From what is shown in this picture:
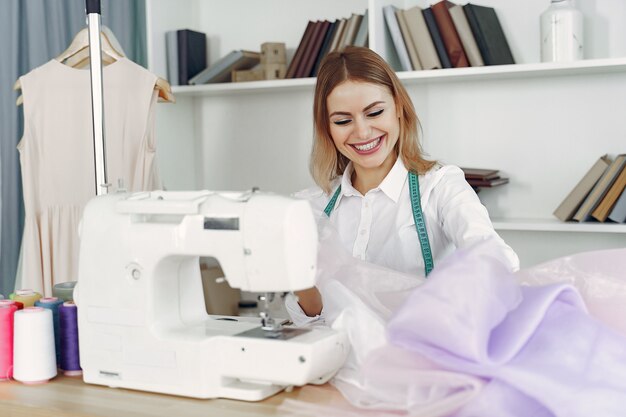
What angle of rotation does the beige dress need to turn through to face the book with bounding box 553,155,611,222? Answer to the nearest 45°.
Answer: approximately 90° to its left

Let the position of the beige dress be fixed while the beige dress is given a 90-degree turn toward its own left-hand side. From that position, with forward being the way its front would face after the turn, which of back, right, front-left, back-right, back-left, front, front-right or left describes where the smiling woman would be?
front-right

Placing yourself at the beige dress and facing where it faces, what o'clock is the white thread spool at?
The white thread spool is roughly at 12 o'clock from the beige dress.

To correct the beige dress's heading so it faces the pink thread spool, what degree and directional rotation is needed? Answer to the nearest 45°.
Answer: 0° — it already faces it

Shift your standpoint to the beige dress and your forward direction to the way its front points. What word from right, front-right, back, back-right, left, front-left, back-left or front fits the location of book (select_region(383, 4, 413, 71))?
left

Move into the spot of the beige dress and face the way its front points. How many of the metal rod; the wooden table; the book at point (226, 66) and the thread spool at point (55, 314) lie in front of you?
3

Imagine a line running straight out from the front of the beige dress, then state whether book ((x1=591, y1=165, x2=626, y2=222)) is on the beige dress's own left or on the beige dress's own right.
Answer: on the beige dress's own left

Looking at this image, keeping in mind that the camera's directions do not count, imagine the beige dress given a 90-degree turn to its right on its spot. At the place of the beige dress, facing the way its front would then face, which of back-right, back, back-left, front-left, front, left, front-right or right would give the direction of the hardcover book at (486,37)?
back

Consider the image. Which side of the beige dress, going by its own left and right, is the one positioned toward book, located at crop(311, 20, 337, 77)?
left

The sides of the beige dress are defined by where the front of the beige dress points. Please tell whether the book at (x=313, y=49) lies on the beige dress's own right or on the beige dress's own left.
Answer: on the beige dress's own left

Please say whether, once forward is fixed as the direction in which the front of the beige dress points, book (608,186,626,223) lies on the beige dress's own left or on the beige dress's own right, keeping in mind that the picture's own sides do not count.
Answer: on the beige dress's own left

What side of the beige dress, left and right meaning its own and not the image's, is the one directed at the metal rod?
front

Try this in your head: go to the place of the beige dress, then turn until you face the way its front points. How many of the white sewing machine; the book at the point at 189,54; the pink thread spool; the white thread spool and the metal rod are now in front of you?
4

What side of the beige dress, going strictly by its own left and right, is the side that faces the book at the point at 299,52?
left

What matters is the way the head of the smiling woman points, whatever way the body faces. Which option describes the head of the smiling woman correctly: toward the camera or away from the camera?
toward the camera

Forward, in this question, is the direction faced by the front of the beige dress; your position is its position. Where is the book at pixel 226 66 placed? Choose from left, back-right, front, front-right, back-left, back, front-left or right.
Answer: back-left

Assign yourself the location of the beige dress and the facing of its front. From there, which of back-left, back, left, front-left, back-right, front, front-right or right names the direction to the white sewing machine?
front

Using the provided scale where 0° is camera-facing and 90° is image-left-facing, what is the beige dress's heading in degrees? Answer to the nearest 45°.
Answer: approximately 0°
